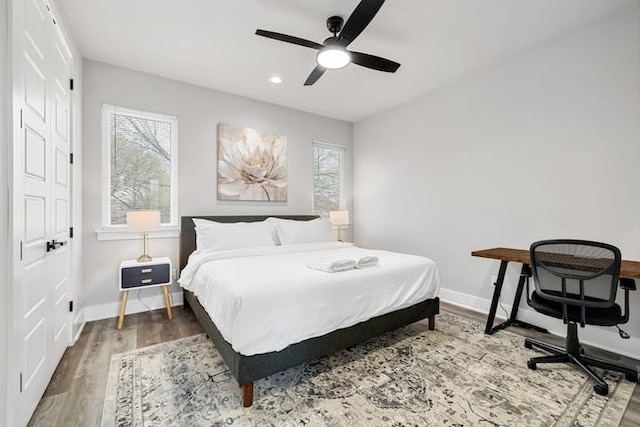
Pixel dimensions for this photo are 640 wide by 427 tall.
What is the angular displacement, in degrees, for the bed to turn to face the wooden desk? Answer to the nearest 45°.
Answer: approximately 45° to its left

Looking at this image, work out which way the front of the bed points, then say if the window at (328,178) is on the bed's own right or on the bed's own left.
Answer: on the bed's own left

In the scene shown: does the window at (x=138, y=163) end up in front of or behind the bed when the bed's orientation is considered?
behind

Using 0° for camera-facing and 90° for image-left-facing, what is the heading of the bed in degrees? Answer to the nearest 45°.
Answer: approximately 315°

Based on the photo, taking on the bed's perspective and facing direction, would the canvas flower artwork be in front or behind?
behind

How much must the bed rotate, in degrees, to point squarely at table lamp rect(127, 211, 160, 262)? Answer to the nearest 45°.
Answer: approximately 180°
